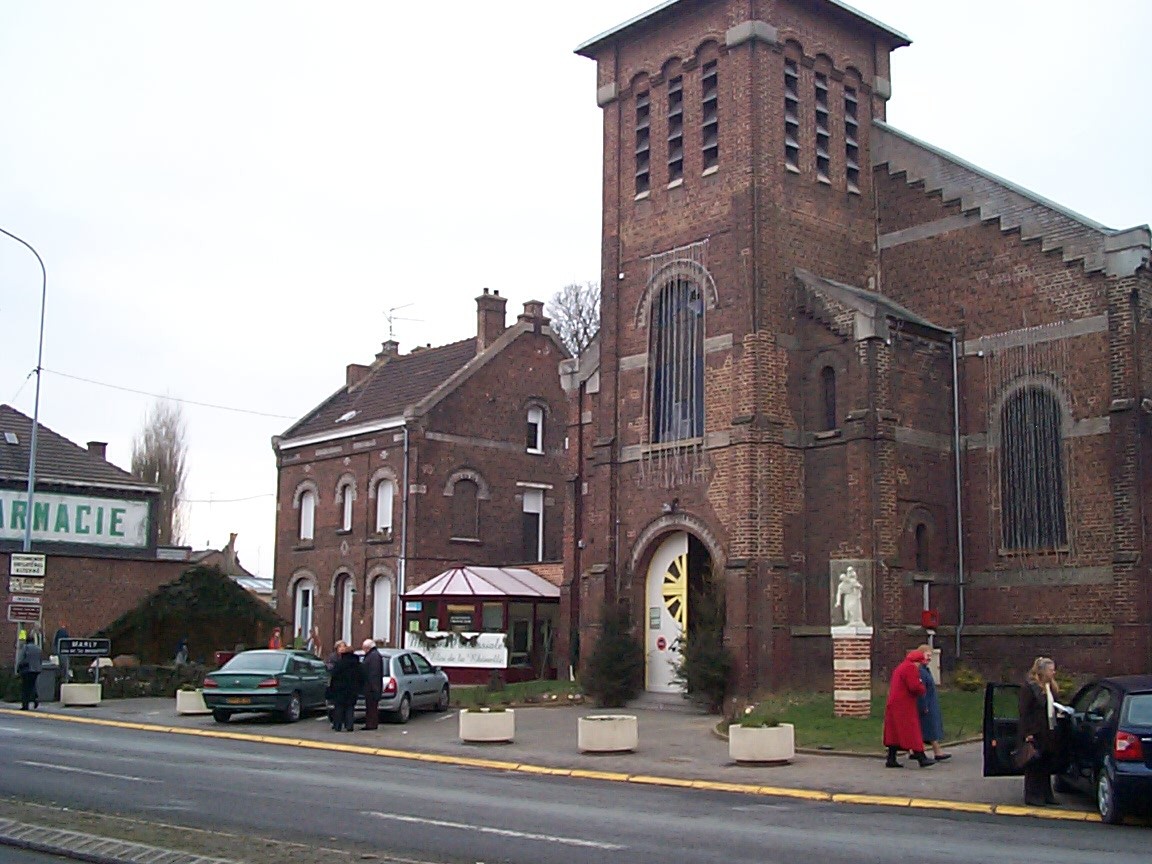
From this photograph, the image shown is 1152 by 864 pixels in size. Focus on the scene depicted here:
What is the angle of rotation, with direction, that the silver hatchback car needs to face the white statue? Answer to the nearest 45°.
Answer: approximately 90° to its right

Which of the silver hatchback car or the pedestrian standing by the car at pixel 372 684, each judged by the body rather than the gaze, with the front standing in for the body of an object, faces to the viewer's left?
the pedestrian standing by the car

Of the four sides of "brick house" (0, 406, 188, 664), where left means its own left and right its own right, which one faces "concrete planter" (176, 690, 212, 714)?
front

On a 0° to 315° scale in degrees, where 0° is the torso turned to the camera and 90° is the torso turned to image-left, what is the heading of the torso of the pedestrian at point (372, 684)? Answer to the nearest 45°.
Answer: approximately 90°

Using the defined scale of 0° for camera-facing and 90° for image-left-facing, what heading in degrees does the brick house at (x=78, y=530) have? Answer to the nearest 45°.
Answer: approximately 0°

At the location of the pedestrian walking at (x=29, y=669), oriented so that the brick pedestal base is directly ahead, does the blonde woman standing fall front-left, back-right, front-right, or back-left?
front-right

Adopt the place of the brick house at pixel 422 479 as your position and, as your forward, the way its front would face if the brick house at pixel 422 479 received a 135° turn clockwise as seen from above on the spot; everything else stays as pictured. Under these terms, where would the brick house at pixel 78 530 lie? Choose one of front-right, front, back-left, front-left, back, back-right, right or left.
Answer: left

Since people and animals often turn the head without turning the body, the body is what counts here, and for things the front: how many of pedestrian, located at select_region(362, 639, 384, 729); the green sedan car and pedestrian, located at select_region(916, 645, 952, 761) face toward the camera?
0

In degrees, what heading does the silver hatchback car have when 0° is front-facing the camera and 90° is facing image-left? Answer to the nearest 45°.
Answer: approximately 225°

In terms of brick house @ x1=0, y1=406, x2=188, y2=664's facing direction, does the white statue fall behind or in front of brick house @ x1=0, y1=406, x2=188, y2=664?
in front
